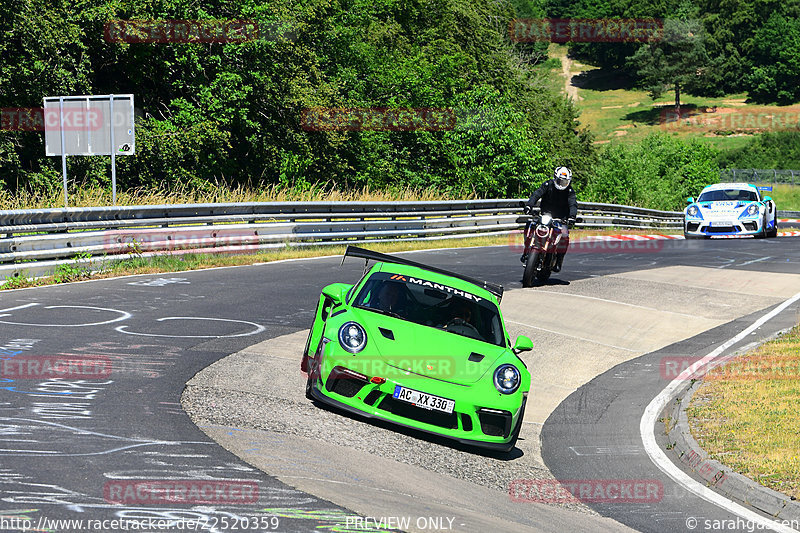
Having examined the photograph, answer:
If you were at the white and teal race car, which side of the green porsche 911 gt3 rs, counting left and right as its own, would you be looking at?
back

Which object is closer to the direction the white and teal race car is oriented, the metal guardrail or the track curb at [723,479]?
the track curb

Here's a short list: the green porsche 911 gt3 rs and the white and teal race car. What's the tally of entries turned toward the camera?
2

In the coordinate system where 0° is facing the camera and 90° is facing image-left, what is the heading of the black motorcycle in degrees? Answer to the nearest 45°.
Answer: approximately 0°

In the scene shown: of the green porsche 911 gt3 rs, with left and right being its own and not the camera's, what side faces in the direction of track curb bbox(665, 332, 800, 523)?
left

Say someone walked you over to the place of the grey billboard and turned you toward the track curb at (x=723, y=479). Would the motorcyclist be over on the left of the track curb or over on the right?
left

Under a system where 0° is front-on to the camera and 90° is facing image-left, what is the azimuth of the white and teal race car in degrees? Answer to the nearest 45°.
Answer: approximately 0°

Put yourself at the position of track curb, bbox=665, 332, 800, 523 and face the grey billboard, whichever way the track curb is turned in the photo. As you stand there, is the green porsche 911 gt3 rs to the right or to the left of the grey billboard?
left

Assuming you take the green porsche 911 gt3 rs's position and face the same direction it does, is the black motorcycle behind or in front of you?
behind
